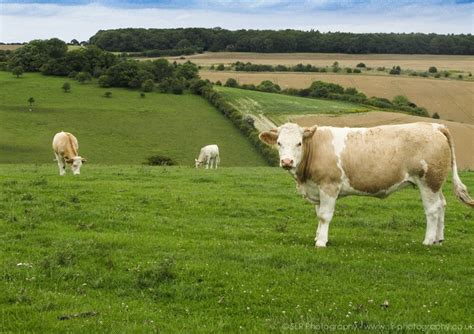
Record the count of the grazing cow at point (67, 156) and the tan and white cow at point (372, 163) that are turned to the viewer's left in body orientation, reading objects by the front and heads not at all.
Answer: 1

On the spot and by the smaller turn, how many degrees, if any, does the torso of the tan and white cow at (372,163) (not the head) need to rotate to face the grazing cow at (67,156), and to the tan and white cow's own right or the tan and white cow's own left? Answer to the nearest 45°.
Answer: approximately 45° to the tan and white cow's own right

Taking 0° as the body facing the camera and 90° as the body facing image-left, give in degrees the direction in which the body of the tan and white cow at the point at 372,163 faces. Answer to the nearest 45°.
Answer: approximately 90°

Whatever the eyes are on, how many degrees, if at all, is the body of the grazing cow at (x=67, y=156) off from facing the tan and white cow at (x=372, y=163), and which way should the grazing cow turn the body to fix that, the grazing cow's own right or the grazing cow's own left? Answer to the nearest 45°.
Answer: approximately 45° to the grazing cow's own right

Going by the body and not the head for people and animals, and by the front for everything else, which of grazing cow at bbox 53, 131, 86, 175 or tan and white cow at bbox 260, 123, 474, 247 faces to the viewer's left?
the tan and white cow
